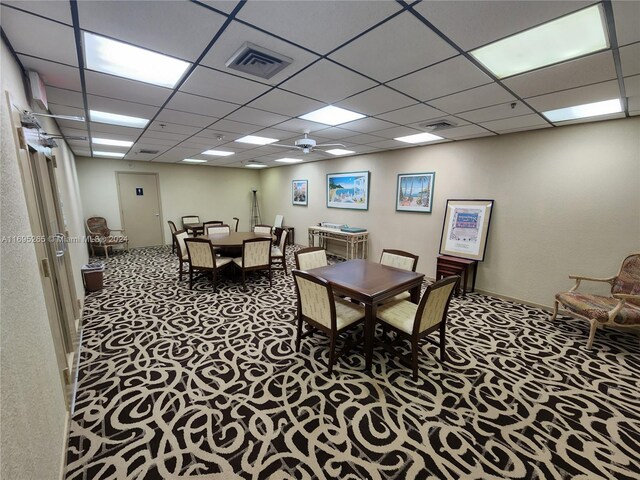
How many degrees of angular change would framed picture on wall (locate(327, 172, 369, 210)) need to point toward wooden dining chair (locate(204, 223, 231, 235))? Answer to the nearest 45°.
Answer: approximately 45° to its right

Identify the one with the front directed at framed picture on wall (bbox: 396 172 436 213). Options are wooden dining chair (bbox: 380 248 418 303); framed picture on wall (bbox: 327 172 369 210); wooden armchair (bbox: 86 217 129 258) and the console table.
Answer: the wooden armchair

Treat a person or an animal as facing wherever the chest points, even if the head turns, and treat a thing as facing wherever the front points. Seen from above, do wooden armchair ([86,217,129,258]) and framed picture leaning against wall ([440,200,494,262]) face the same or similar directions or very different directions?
very different directions

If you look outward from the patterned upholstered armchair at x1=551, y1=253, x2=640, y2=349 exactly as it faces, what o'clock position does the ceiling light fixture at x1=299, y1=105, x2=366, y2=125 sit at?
The ceiling light fixture is roughly at 12 o'clock from the patterned upholstered armchair.

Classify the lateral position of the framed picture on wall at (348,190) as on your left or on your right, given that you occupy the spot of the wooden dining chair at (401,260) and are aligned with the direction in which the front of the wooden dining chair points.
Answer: on your right

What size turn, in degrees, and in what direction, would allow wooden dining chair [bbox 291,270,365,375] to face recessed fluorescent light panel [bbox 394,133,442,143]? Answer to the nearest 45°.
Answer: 0° — it already faces it

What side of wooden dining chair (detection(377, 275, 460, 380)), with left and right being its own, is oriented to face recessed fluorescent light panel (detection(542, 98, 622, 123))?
right

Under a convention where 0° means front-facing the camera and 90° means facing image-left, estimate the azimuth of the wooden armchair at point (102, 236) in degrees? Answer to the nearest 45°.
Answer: approximately 315°

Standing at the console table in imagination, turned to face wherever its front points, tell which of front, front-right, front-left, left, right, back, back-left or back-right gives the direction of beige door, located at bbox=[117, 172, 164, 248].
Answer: front-right

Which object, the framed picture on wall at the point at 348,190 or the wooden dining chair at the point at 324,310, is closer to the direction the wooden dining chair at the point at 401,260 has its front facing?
the wooden dining chair
